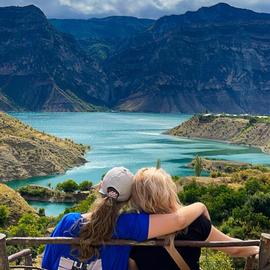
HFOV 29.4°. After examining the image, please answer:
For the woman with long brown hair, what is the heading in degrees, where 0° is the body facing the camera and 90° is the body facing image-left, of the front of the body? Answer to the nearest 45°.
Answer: approximately 180°

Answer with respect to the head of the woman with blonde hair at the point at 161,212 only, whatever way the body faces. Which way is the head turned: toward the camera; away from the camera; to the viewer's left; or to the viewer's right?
away from the camera
